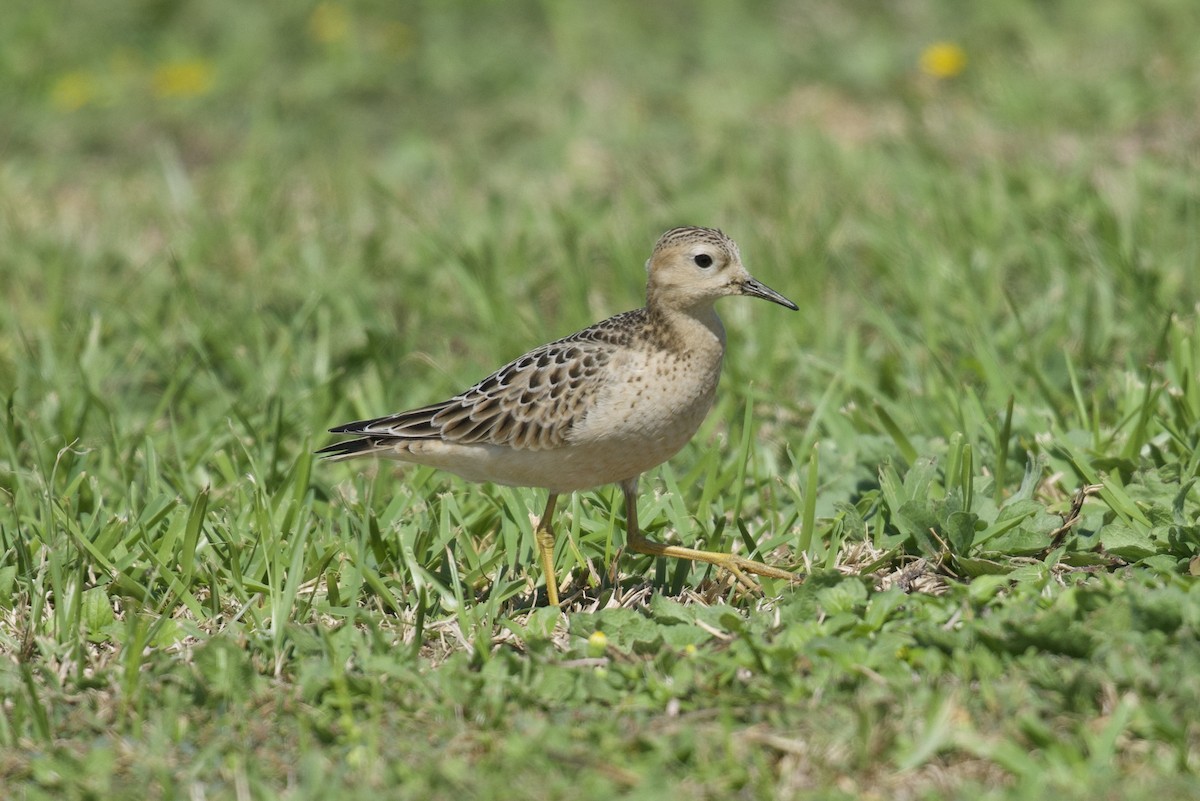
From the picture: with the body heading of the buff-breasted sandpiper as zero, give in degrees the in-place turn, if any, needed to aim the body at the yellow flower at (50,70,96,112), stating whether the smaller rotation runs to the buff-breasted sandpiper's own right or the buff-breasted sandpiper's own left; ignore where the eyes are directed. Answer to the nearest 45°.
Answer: approximately 135° to the buff-breasted sandpiper's own left

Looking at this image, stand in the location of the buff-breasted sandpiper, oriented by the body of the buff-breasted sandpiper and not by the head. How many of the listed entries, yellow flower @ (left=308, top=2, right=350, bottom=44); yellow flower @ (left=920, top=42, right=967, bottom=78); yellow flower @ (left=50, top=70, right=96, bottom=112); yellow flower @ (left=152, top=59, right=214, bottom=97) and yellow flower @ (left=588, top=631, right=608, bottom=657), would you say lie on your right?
1

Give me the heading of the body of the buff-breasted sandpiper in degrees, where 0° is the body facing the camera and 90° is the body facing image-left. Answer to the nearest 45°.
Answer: approximately 270°

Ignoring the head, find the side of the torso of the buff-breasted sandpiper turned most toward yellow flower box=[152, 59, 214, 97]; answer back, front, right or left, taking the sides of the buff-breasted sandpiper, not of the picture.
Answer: left

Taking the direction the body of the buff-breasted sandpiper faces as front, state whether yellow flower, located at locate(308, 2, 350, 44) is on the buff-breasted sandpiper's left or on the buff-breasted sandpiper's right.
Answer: on the buff-breasted sandpiper's left

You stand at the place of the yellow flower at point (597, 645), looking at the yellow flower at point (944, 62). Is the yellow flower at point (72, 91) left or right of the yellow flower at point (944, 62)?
left

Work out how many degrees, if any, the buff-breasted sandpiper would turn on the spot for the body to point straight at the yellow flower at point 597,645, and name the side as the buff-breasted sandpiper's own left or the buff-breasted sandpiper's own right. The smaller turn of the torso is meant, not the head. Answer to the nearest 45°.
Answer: approximately 90° to the buff-breasted sandpiper's own right

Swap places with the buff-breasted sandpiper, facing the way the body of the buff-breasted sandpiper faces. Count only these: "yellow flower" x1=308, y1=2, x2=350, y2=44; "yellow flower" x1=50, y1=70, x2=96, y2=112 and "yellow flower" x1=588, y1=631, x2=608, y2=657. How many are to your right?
1
